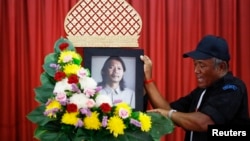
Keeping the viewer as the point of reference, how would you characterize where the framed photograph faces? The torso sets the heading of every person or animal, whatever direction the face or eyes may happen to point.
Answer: facing the viewer
